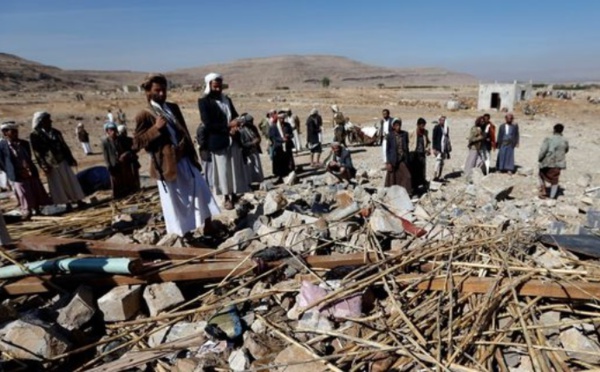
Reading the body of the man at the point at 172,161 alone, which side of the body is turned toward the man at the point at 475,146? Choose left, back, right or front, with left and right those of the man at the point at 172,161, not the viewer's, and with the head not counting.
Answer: left

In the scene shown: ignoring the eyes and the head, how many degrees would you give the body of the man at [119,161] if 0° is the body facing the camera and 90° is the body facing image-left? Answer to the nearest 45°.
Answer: approximately 0°

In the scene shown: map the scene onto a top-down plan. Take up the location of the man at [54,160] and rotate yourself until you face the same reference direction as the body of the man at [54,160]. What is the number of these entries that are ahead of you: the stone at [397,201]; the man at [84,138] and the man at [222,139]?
2

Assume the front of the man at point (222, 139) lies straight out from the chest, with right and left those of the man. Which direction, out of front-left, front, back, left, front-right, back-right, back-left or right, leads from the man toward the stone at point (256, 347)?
front-right

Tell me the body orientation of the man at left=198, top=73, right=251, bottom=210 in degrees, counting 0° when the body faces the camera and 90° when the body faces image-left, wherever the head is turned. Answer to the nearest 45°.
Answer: approximately 315°

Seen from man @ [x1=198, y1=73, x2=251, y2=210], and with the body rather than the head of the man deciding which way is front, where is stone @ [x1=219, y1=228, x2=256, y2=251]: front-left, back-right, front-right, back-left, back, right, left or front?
front-right
